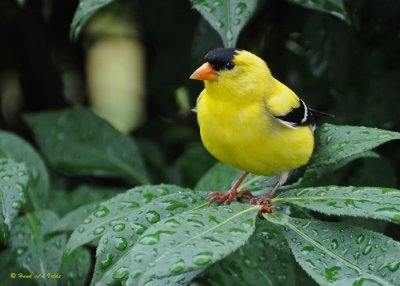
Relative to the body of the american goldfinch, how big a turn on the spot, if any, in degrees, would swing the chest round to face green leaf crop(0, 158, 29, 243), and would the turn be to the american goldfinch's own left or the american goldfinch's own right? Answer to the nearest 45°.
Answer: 0° — it already faces it

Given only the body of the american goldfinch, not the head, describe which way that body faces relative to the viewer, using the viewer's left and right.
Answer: facing the viewer and to the left of the viewer

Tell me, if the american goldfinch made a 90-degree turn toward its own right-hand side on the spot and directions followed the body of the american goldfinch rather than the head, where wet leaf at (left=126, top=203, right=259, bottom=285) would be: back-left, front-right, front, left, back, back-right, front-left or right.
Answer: back-left

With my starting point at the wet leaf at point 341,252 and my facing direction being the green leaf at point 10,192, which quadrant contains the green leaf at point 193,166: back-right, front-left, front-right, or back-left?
front-right

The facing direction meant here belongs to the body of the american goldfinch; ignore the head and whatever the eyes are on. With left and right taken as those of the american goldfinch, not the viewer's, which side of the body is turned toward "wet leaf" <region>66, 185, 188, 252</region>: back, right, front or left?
front

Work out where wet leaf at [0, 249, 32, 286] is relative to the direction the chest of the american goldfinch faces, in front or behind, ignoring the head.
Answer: in front

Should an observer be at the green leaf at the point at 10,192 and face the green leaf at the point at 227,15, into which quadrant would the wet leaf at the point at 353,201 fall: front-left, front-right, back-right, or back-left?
front-right

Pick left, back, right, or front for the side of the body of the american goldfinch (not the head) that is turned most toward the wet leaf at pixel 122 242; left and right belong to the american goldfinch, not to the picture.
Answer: front
